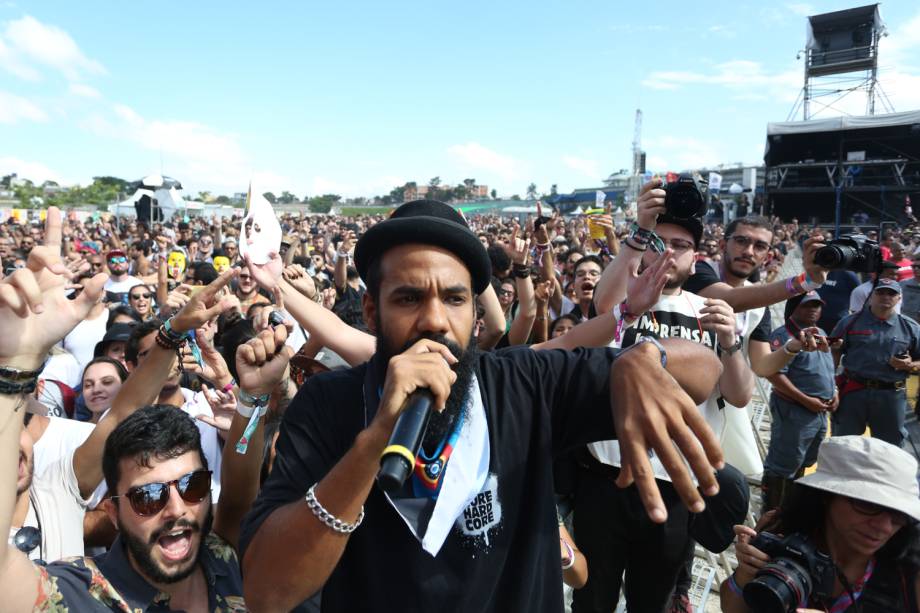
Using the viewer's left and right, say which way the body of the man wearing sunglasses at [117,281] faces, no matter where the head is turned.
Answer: facing the viewer

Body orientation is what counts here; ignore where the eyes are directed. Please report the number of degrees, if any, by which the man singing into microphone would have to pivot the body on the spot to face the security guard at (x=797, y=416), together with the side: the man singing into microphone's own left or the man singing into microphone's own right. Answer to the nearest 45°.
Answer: approximately 135° to the man singing into microphone's own left

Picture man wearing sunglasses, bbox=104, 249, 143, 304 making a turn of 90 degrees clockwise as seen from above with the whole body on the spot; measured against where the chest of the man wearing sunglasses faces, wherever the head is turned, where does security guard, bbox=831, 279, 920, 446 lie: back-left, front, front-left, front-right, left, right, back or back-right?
back-left

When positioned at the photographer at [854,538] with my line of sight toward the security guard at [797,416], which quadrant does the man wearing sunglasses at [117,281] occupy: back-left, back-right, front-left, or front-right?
front-left

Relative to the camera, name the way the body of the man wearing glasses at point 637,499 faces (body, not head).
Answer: toward the camera

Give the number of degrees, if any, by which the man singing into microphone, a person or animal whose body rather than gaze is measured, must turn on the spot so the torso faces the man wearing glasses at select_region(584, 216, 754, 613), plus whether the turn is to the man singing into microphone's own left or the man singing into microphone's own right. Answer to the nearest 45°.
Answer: approximately 135° to the man singing into microphone's own left

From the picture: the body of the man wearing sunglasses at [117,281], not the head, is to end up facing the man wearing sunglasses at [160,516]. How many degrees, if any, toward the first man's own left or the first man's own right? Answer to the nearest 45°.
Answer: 0° — they already face them

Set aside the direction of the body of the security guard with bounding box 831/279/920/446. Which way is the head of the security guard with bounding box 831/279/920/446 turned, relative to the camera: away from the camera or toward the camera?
toward the camera

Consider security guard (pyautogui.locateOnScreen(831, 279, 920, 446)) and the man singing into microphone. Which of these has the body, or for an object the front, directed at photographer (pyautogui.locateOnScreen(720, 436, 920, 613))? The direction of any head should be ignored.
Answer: the security guard

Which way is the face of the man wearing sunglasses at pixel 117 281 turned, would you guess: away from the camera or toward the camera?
toward the camera

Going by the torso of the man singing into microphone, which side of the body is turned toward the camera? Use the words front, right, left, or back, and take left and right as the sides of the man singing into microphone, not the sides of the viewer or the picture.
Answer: front

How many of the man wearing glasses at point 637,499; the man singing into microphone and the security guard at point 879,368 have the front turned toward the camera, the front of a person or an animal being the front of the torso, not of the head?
3

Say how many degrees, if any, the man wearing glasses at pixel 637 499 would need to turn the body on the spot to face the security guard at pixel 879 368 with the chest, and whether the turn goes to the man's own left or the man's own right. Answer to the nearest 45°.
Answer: approximately 135° to the man's own left
